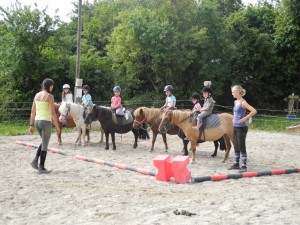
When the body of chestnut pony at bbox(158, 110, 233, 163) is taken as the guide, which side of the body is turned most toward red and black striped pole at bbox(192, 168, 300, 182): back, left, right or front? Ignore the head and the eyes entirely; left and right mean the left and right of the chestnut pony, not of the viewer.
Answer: left

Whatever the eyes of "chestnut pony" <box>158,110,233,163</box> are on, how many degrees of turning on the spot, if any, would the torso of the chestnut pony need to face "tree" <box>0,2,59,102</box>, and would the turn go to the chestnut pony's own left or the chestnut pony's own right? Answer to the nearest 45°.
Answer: approximately 45° to the chestnut pony's own right

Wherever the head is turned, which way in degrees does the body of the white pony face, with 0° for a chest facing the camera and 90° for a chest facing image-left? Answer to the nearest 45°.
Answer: approximately 45°

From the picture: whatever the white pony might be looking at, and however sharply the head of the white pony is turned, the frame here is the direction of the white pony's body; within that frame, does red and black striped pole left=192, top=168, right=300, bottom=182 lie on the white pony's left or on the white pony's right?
on the white pony's left

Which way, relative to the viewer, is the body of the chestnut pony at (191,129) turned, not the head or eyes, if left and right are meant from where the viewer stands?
facing to the left of the viewer

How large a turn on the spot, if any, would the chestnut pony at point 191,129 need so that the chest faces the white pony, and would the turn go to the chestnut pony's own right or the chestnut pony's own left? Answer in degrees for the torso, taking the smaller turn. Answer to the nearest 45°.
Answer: approximately 45° to the chestnut pony's own right
